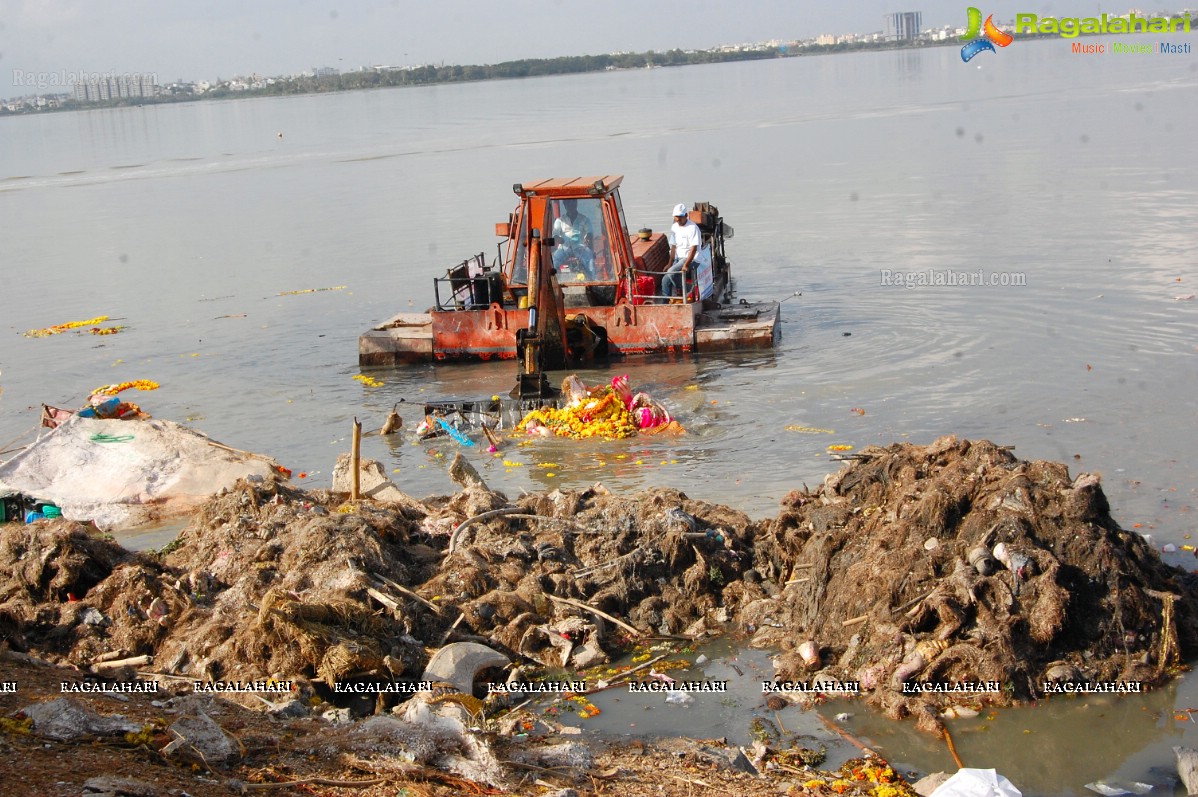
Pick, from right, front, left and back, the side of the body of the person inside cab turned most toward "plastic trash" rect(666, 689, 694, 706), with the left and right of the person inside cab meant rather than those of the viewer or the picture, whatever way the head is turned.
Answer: front

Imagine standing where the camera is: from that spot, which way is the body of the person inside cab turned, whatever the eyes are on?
toward the camera

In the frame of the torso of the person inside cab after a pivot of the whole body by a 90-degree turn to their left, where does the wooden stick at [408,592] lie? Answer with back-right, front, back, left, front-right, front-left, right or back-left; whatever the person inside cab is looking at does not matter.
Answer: right

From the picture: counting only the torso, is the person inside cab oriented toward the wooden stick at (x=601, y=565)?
yes

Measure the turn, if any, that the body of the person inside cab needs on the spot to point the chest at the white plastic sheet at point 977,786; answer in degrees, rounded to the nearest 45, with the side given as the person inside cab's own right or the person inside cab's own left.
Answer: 0° — they already face it

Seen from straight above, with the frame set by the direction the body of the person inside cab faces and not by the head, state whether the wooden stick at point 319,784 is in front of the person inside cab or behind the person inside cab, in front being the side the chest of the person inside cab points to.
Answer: in front

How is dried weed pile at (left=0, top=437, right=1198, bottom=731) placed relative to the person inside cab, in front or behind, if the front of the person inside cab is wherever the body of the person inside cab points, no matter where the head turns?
in front

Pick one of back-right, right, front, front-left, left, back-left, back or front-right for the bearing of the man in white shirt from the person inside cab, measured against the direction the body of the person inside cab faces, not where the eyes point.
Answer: left

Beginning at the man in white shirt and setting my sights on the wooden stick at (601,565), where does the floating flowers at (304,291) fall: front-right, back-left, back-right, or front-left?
back-right

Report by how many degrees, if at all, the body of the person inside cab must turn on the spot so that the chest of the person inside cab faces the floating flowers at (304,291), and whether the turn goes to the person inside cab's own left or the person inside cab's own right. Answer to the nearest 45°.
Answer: approximately 135° to the person inside cab's own right

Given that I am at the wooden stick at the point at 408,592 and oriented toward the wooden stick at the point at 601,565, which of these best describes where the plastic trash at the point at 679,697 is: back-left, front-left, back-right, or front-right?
front-right

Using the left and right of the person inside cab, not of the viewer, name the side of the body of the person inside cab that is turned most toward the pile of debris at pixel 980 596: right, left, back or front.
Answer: front

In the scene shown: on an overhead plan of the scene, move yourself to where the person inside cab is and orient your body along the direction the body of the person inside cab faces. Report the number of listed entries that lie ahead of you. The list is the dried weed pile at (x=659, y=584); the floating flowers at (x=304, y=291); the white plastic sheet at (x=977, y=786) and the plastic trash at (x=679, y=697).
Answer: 3

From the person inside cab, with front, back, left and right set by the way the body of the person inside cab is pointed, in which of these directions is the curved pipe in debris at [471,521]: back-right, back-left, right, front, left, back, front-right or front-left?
front
